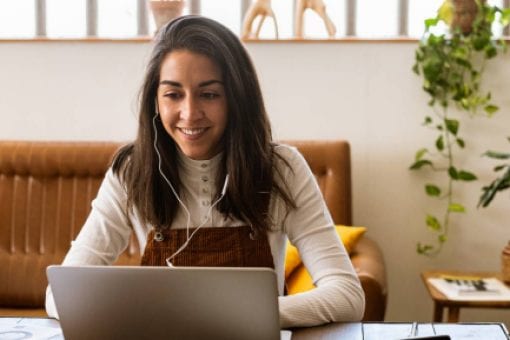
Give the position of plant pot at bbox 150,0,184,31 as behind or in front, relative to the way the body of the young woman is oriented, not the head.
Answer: behind

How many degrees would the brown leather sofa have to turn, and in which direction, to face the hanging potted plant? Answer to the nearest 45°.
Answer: approximately 90° to its left

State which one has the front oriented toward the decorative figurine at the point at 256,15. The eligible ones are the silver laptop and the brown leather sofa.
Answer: the silver laptop

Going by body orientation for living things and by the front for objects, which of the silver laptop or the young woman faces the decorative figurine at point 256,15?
the silver laptop

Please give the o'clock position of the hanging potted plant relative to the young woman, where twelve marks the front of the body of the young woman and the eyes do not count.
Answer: The hanging potted plant is roughly at 7 o'clock from the young woman.

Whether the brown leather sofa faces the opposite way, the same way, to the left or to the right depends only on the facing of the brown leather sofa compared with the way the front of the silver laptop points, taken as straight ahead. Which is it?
the opposite way

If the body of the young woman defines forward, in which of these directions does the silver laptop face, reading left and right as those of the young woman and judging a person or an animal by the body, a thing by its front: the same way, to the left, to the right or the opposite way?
the opposite way

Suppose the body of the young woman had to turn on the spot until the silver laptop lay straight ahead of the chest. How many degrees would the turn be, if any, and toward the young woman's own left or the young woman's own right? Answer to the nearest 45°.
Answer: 0° — they already face it

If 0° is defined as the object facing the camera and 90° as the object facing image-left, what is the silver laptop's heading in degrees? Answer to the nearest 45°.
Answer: approximately 180°

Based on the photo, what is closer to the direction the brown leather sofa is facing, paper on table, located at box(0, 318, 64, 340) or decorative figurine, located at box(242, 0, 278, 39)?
the paper on table

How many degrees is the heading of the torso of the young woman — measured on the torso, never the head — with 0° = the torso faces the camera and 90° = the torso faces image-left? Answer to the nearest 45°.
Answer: approximately 0°
